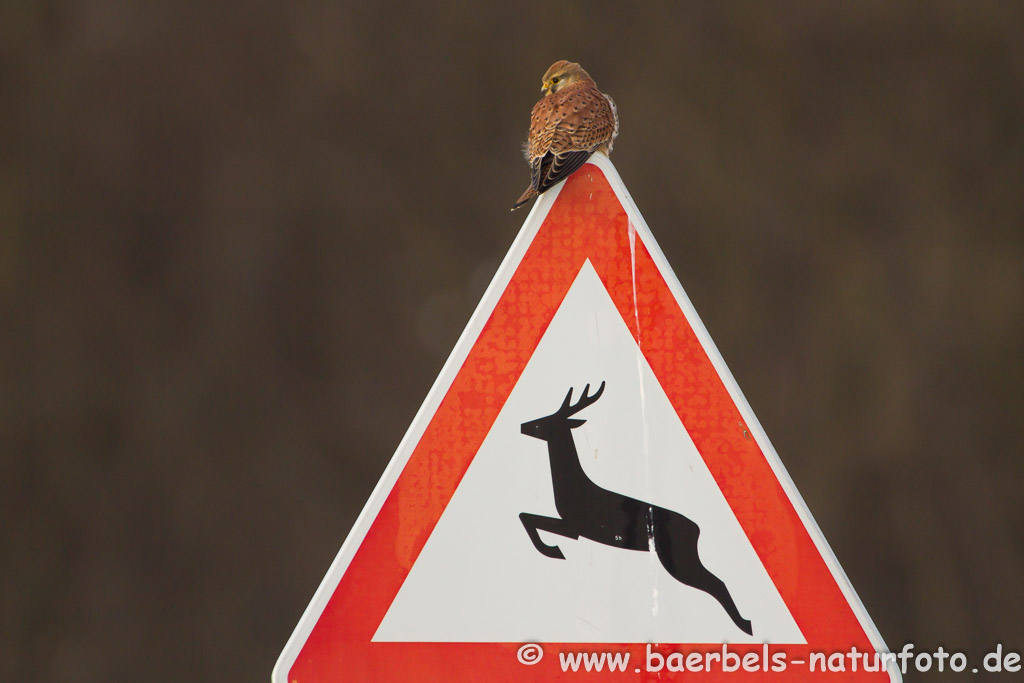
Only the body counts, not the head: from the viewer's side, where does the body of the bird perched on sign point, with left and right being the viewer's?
facing away from the viewer and to the right of the viewer

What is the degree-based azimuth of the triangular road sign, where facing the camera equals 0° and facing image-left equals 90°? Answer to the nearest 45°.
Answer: approximately 0°
